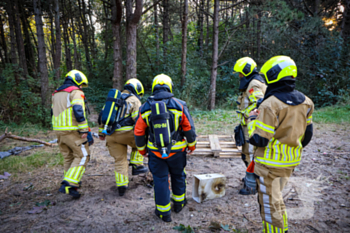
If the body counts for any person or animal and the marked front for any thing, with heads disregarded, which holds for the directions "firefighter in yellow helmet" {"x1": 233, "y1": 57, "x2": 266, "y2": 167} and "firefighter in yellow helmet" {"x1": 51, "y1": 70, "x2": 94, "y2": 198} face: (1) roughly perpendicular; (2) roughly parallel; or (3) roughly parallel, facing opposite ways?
roughly perpendicular

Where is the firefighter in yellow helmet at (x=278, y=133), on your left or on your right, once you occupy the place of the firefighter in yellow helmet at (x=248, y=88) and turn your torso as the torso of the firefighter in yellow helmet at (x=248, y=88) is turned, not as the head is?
on your left

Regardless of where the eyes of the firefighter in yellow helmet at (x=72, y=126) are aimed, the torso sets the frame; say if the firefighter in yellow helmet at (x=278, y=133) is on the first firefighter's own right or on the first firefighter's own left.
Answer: on the first firefighter's own right

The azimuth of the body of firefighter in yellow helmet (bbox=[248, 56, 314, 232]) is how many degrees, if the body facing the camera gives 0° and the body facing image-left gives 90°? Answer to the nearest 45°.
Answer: approximately 135°

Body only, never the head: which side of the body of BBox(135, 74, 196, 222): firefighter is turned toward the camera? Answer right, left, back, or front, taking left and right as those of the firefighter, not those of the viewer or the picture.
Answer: back

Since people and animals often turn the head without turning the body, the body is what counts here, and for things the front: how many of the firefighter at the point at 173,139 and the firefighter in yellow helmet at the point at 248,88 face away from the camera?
1

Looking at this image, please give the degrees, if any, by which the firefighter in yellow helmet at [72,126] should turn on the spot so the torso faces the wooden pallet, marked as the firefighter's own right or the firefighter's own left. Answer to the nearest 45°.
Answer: approximately 45° to the firefighter's own right

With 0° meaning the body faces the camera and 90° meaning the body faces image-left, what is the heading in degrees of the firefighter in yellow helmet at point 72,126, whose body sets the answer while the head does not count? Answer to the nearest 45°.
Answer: approximately 225°

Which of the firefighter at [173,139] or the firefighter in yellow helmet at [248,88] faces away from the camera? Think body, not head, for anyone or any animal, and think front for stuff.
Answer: the firefighter

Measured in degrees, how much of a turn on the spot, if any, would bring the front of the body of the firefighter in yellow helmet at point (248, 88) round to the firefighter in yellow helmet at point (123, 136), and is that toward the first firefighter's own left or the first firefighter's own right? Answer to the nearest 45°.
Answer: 0° — they already face them

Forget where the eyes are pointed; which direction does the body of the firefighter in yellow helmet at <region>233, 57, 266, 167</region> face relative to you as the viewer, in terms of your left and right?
facing to the left of the viewer
